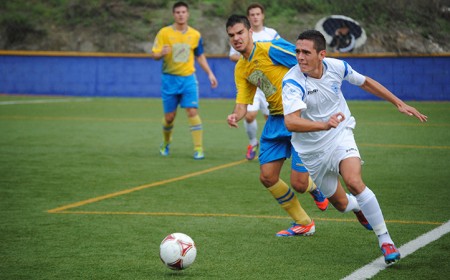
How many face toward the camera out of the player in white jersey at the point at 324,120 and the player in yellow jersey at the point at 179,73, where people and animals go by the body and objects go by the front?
2

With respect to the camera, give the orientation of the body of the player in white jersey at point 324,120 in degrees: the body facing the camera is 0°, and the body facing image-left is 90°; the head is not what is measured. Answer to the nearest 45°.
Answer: approximately 0°

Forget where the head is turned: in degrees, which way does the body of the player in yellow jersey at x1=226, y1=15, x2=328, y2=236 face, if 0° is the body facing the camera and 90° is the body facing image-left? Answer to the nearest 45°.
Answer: approximately 45°

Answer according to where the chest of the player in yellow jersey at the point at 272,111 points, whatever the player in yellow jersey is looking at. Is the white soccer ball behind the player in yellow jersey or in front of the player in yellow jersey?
in front

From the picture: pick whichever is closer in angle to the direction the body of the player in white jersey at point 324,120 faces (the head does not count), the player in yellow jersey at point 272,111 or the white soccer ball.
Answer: the white soccer ball

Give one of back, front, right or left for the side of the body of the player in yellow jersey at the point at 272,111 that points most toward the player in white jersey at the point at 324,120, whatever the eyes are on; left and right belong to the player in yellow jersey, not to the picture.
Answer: left

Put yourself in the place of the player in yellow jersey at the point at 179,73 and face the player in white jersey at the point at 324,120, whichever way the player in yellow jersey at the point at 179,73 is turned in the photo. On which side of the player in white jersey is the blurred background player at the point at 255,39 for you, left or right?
left

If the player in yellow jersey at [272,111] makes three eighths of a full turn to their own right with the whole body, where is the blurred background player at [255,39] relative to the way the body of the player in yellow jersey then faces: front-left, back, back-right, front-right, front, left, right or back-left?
front

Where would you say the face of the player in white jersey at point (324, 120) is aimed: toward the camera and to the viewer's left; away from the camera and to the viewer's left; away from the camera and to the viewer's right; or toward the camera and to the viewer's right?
toward the camera and to the viewer's left
